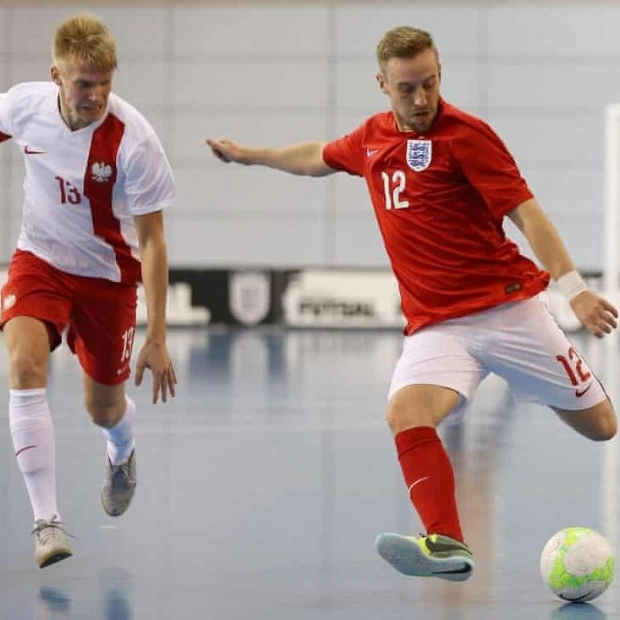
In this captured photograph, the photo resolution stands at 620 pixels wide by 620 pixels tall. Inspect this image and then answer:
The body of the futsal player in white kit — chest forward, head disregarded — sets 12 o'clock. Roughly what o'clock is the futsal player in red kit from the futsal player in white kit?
The futsal player in red kit is roughly at 10 o'clock from the futsal player in white kit.

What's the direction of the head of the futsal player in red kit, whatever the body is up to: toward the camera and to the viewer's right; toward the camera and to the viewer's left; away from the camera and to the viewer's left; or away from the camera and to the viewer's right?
toward the camera and to the viewer's right

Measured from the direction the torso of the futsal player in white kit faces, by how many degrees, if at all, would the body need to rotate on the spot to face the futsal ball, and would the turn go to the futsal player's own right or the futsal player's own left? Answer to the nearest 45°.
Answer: approximately 45° to the futsal player's own left

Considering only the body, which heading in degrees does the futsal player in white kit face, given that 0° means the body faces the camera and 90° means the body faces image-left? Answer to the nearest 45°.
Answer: approximately 0°
